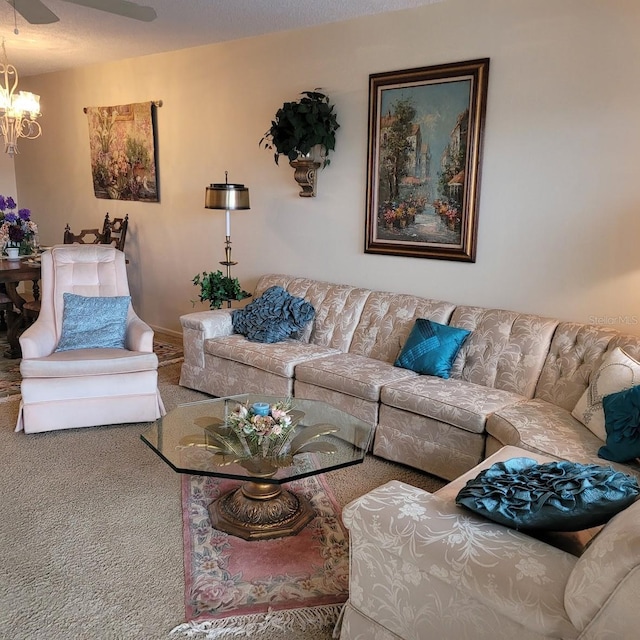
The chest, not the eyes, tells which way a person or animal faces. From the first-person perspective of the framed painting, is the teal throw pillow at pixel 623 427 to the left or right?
on its left

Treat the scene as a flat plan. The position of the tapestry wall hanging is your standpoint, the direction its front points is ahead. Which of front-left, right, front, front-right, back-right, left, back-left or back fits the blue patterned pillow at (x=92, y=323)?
front-left

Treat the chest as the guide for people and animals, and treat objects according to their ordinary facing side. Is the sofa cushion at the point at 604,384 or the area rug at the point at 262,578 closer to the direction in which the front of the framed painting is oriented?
the area rug

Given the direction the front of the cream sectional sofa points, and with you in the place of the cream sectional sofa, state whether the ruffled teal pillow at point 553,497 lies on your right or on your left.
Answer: on your left

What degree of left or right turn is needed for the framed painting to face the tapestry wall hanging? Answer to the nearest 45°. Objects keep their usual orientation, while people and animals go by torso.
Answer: approximately 90° to its right

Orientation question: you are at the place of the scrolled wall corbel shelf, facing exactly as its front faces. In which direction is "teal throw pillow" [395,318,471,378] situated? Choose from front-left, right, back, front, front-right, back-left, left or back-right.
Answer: left

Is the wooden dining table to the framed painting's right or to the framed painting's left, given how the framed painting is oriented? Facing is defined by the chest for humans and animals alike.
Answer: on its right

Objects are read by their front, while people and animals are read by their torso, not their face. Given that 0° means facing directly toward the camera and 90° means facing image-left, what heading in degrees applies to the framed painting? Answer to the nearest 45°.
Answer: approximately 45°

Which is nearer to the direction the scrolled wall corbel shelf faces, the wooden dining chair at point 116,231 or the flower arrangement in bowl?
the flower arrangement in bowl

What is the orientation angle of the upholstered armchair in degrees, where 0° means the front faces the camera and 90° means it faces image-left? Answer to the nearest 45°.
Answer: approximately 0°

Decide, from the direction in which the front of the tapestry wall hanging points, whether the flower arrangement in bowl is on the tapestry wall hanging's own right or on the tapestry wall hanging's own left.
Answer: on the tapestry wall hanging's own left
